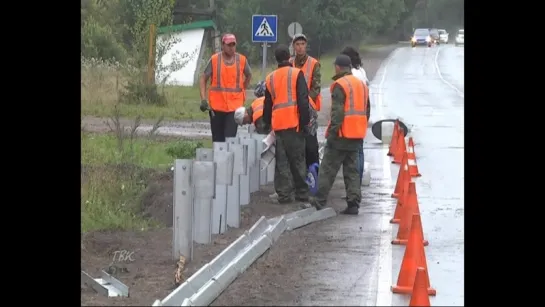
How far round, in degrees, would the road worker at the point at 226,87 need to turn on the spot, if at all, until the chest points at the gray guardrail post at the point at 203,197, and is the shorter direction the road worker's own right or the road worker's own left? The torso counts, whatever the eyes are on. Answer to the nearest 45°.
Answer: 0° — they already face it

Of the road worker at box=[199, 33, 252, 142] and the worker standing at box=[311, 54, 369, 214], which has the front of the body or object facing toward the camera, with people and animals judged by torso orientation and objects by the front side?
the road worker

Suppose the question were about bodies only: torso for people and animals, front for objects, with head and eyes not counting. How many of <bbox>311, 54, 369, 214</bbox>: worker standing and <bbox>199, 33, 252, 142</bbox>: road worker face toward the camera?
1

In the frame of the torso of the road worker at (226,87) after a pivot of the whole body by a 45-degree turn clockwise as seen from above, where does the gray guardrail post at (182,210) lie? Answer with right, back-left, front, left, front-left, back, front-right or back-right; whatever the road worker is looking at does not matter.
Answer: front-left

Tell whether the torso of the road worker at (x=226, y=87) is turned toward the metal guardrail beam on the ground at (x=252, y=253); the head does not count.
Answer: yes

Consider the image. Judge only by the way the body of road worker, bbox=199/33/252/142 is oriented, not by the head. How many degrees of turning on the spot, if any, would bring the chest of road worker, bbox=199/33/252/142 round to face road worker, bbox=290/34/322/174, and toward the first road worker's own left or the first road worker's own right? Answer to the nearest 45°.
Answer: approximately 45° to the first road worker's own left

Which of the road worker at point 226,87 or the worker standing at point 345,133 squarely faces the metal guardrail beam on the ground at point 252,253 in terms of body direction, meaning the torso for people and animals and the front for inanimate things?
the road worker

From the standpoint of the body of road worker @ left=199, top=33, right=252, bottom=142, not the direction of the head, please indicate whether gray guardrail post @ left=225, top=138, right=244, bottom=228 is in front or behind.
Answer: in front

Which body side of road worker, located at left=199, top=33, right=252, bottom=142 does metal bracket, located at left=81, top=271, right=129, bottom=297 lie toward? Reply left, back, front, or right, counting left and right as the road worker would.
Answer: front

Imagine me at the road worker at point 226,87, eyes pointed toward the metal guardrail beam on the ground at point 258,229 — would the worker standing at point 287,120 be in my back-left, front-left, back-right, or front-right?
front-left

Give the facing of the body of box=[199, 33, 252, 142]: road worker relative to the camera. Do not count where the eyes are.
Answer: toward the camera
